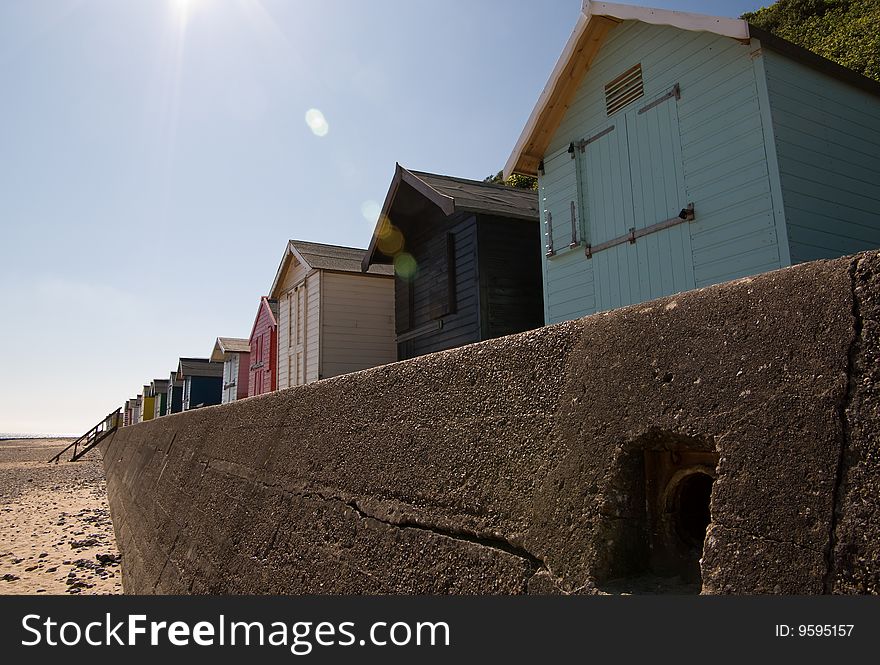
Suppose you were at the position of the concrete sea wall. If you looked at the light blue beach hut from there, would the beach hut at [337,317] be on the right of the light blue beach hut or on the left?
left

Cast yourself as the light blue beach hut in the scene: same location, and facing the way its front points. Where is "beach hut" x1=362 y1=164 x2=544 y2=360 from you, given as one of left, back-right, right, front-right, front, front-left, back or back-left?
right

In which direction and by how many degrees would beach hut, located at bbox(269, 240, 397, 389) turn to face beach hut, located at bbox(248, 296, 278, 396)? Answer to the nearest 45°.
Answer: approximately 135° to its right

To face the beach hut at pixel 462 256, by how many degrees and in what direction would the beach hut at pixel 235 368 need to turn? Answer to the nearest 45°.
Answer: approximately 45° to its left

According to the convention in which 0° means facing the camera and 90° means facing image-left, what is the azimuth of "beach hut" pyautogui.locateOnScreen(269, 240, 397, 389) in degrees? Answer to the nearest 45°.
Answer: approximately 45°

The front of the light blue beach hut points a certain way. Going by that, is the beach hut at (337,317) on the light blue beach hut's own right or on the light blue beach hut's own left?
on the light blue beach hut's own right

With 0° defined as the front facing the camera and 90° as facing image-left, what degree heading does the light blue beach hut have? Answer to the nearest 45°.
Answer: approximately 45°

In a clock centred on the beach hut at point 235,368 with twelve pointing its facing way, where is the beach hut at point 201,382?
the beach hut at point 201,382 is roughly at 4 o'clock from the beach hut at point 235,368.

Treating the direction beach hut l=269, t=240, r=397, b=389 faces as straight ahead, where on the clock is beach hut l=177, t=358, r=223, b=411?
beach hut l=177, t=358, r=223, b=411 is roughly at 4 o'clock from beach hut l=269, t=240, r=397, b=389.

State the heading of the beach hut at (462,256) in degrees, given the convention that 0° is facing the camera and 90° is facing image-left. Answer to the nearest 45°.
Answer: approximately 45°
